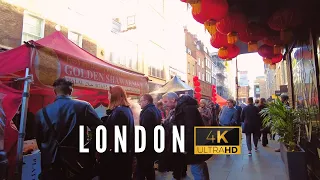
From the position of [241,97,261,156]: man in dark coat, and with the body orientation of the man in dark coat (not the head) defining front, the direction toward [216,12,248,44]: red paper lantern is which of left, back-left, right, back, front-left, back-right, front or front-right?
back

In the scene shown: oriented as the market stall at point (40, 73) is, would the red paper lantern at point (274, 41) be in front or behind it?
in front

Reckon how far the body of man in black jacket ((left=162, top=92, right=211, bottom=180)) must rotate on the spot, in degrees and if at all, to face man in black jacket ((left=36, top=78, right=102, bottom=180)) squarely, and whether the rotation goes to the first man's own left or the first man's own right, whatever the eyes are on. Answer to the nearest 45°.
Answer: approximately 45° to the first man's own left

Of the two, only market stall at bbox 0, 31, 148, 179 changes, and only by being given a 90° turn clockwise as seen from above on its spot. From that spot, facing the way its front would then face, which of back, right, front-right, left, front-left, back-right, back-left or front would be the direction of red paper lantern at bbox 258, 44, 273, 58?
back-left

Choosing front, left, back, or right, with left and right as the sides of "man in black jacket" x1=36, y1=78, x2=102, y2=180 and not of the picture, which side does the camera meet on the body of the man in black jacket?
back

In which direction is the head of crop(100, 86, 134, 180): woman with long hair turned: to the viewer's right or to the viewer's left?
to the viewer's left

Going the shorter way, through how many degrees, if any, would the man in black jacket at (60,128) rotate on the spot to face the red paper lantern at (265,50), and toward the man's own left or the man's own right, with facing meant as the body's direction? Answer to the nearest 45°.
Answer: approximately 90° to the man's own right
